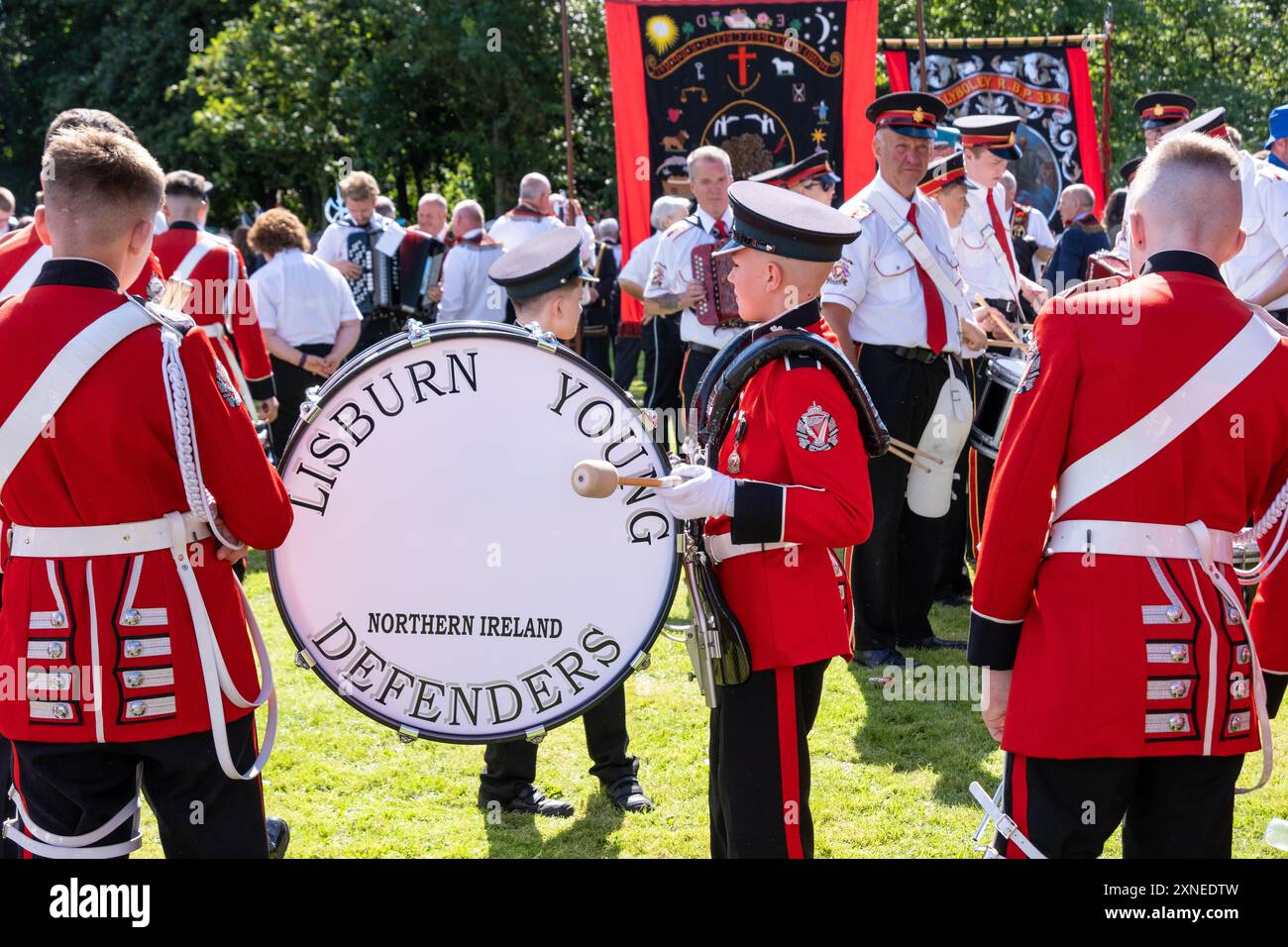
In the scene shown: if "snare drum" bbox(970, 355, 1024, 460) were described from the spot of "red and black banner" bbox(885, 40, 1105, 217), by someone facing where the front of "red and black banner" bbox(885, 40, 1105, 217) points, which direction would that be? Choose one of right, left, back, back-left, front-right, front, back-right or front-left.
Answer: front

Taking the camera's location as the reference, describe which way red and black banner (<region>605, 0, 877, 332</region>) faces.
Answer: facing the viewer

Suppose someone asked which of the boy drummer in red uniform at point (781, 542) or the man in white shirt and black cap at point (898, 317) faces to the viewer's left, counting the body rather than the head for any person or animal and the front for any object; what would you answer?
the boy drummer in red uniform

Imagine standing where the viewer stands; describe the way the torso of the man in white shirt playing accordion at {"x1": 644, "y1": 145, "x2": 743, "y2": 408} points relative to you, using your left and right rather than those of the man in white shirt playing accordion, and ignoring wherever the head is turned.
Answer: facing the viewer and to the right of the viewer

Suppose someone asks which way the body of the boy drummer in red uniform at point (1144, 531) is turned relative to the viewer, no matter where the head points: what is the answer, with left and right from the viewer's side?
facing away from the viewer and to the left of the viewer

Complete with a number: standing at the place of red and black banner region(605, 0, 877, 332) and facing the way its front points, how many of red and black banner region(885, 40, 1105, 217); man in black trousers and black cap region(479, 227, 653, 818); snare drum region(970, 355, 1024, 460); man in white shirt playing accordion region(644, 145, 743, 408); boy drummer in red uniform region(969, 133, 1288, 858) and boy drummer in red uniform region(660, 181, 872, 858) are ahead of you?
5

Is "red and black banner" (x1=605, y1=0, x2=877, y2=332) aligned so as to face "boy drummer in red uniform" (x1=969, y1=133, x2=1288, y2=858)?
yes

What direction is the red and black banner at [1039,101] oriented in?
toward the camera
